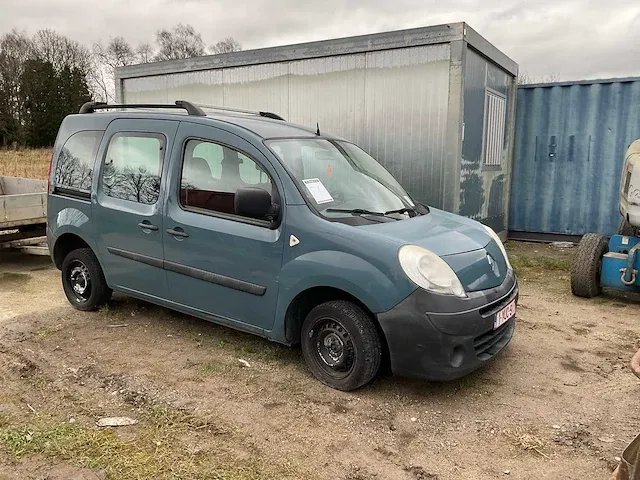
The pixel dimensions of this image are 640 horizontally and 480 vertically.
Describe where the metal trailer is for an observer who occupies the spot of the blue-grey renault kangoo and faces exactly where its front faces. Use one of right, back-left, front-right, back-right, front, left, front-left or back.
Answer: back

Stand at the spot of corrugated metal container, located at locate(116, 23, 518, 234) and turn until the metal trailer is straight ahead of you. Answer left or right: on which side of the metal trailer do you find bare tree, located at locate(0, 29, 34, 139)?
right

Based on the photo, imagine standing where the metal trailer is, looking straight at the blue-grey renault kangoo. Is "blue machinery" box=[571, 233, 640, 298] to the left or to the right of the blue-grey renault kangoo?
left

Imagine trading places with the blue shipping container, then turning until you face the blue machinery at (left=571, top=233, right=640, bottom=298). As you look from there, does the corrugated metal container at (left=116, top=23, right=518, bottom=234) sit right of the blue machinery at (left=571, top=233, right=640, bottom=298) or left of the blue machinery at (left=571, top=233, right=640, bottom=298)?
right

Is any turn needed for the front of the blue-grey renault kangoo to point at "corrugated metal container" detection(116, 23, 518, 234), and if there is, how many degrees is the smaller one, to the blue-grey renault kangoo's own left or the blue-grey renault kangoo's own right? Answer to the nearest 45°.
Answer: approximately 90° to the blue-grey renault kangoo's own left

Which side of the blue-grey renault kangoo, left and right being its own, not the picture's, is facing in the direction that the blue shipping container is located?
left

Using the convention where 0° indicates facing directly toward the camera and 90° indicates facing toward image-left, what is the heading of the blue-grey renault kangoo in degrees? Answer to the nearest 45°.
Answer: approximately 315°

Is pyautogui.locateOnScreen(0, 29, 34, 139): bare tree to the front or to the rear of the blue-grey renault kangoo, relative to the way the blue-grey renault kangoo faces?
to the rear

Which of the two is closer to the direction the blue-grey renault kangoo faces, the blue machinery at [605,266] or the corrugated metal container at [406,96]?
the blue machinery

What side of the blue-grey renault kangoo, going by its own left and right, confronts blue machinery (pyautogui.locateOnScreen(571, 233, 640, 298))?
left
